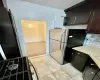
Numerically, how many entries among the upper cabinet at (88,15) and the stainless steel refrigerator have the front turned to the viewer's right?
0

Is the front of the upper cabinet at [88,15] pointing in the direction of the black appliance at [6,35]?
yes

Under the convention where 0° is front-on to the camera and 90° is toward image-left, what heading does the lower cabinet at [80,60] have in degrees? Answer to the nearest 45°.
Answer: approximately 45°

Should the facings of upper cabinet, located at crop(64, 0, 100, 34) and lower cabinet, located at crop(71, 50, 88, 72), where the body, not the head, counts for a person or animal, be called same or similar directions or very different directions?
same or similar directions

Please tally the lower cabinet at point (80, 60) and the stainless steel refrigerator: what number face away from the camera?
0

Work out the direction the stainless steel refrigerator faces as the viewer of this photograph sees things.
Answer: facing the viewer and to the left of the viewer

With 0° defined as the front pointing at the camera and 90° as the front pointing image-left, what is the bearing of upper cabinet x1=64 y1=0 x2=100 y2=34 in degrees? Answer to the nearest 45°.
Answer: approximately 45°

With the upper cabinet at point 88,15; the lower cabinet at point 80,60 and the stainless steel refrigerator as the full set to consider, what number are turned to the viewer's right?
0
